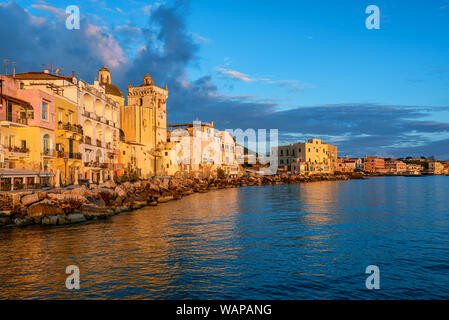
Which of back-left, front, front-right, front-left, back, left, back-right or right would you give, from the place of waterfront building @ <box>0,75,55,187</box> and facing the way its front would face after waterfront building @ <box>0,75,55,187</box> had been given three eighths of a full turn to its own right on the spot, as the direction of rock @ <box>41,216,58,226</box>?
left

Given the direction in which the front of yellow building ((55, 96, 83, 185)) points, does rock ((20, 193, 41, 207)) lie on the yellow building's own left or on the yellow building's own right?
on the yellow building's own right

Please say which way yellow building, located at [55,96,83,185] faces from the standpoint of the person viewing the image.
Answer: facing the viewer and to the right of the viewer

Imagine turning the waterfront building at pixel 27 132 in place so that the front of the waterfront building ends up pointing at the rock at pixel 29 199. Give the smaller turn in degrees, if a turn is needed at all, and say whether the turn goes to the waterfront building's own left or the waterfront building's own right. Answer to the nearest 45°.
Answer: approximately 45° to the waterfront building's own right

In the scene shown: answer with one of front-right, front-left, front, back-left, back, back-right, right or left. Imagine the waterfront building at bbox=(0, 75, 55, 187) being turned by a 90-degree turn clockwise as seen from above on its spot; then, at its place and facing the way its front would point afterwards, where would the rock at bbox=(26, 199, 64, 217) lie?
front-left

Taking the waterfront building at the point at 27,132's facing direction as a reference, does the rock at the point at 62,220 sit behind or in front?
in front

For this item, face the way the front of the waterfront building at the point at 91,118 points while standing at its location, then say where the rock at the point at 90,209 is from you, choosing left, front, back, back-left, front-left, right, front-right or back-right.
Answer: front-right

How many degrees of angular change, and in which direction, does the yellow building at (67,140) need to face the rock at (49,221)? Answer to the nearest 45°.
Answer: approximately 45° to its right

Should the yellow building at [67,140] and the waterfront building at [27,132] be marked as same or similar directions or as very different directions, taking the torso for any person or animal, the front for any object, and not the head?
same or similar directions

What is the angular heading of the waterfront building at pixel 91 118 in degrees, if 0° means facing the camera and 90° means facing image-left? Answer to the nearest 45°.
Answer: approximately 315°

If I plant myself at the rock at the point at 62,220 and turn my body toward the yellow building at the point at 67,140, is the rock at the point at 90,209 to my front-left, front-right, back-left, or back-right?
front-right

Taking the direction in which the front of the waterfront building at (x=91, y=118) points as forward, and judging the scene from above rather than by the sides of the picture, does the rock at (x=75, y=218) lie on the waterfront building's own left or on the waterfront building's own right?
on the waterfront building's own right

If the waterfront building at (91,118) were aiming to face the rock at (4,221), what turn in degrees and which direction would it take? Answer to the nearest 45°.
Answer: approximately 45° to its right

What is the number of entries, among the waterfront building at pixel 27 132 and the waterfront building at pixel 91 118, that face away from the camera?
0
